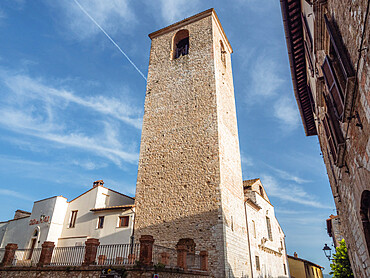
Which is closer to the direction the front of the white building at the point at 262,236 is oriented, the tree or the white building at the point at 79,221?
the tree

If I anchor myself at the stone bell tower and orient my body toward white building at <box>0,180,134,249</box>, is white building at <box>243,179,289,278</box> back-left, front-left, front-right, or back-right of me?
back-right

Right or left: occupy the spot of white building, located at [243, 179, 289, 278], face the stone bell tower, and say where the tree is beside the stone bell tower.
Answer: left

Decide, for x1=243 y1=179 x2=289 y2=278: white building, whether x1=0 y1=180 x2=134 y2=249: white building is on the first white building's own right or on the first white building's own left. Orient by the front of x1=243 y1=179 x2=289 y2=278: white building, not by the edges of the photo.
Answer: on the first white building's own right

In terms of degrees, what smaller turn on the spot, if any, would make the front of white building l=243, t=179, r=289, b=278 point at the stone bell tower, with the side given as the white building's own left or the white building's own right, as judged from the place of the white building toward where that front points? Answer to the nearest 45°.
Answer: approximately 90° to the white building's own right

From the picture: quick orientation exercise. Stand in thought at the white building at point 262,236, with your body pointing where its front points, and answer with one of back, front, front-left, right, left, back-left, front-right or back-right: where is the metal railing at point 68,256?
right

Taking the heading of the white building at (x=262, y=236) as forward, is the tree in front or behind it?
in front

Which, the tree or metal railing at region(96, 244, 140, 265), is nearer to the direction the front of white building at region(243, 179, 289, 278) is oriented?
the tree

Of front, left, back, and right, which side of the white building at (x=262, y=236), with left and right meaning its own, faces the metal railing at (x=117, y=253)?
right

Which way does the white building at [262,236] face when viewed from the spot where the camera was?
facing the viewer and to the right of the viewer

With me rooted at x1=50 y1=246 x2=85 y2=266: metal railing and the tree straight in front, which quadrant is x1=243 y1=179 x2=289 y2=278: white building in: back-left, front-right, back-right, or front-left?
front-left

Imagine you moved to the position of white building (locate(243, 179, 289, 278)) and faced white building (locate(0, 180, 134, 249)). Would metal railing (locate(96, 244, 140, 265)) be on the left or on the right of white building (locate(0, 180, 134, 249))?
left

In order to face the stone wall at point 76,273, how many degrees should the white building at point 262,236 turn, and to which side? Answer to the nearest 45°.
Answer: approximately 90° to its right
